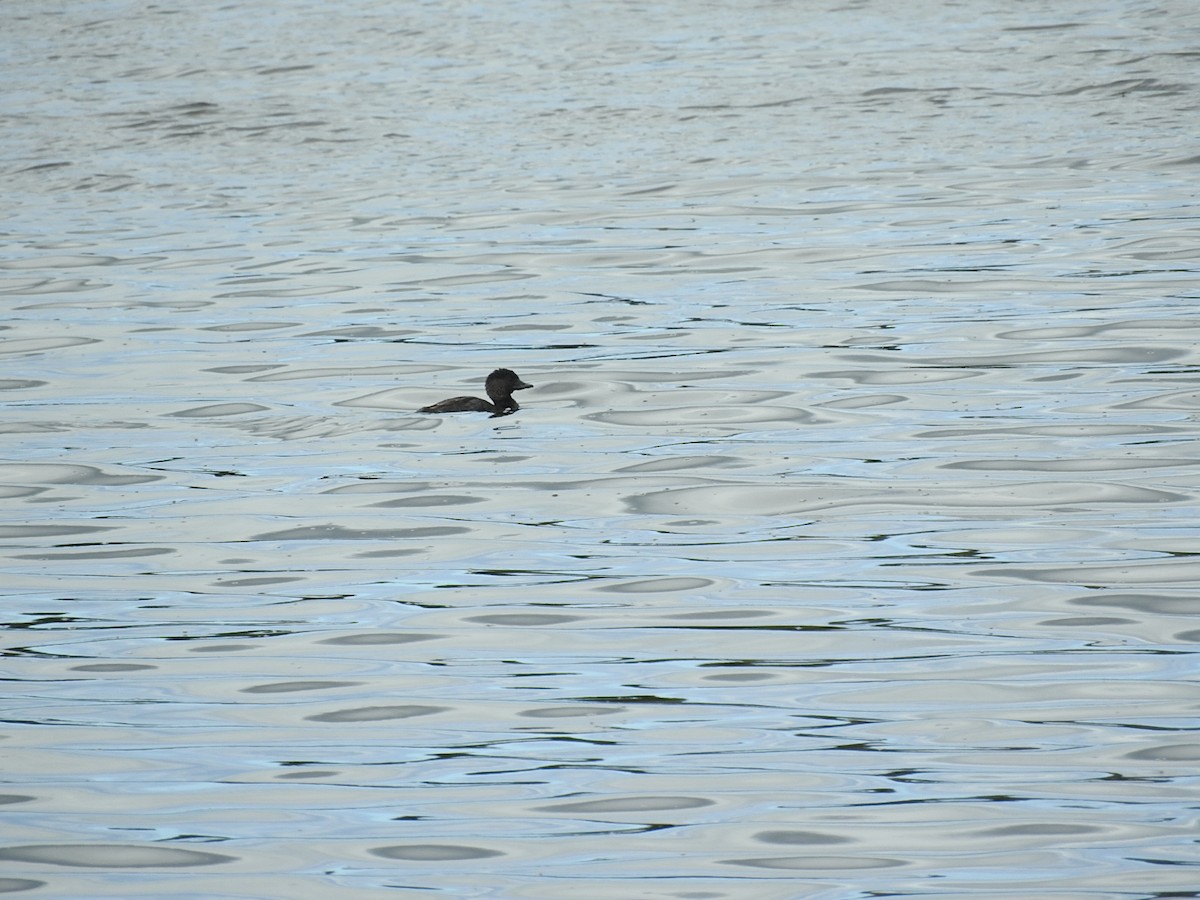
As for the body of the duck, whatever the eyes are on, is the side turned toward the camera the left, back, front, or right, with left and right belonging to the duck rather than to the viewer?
right
